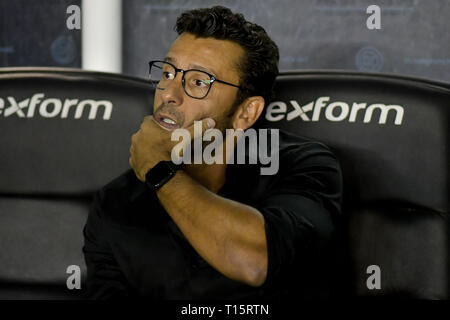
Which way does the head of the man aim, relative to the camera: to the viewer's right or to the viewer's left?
to the viewer's left

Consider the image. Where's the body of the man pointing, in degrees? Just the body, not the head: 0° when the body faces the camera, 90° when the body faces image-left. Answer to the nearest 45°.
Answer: approximately 45°

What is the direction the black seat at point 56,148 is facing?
toward the camera

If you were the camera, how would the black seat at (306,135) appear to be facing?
facing the viewer
